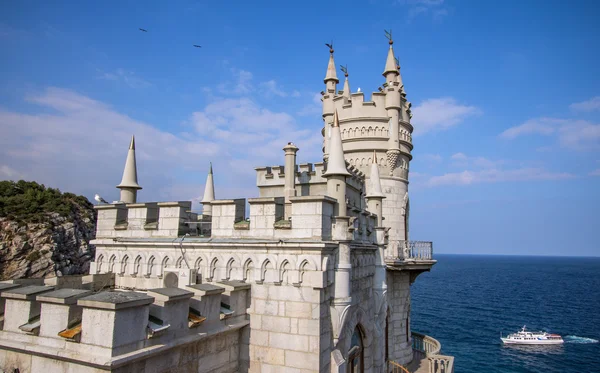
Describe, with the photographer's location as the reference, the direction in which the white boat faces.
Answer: facing to the left of the viewer

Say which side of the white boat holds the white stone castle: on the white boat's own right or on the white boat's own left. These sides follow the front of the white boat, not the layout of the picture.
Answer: on the white boat's own left
